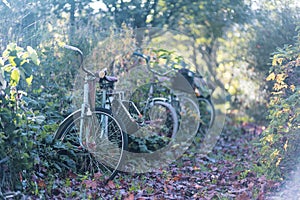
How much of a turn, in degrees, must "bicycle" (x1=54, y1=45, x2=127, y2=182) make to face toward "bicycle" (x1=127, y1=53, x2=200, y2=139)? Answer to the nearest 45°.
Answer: approximately 180°

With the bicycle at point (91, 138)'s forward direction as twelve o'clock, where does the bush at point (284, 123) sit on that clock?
The bush is roughly at 8 o'clock from the bicycle.

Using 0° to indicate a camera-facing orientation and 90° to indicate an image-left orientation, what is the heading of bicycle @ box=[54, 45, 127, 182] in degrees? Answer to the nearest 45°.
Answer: approximately 45°

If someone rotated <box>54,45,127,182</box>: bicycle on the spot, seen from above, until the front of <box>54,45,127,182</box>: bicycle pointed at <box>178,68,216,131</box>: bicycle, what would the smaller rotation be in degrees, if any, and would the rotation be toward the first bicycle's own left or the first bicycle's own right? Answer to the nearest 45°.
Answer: approximately 180°

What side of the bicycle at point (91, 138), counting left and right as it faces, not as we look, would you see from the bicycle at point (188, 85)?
back
